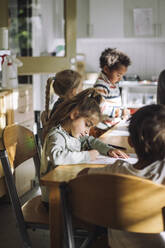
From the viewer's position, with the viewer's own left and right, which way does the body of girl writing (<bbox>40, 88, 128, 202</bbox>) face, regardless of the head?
facing the viewer and to the right of the viewer

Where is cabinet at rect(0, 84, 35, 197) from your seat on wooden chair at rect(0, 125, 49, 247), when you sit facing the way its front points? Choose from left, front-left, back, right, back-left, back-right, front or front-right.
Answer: back-left

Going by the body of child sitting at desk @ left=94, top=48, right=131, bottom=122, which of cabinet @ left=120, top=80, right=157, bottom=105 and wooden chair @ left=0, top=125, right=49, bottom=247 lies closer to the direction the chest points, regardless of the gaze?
the wooden chair

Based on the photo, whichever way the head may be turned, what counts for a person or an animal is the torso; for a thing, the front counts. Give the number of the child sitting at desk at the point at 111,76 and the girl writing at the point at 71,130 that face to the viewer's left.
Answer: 0

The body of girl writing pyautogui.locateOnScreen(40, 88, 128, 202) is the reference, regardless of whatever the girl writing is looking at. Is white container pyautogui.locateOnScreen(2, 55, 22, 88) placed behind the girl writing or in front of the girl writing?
behind

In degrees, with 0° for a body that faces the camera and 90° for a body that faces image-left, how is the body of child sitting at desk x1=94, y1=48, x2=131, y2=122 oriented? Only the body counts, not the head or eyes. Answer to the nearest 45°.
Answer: approximately 315°

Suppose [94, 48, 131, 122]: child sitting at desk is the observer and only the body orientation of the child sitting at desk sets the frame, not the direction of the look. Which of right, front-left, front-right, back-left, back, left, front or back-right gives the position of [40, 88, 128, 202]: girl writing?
front-right
